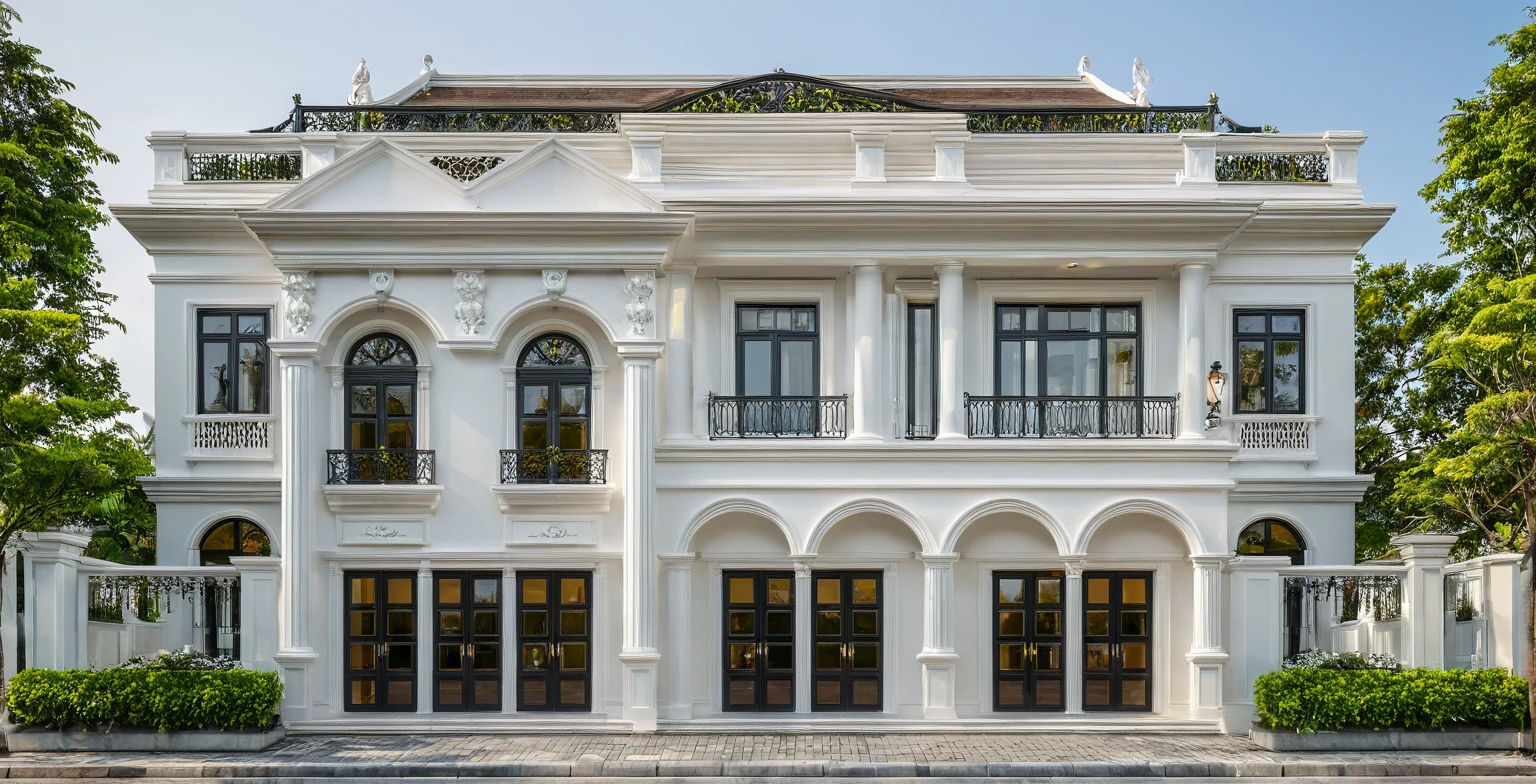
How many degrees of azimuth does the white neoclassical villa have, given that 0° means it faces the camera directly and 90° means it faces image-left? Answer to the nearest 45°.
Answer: approximately 0°

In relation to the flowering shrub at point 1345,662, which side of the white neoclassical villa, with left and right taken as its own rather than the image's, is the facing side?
left

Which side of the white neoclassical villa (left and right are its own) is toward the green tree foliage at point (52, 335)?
right

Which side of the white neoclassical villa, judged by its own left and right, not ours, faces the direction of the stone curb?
front
